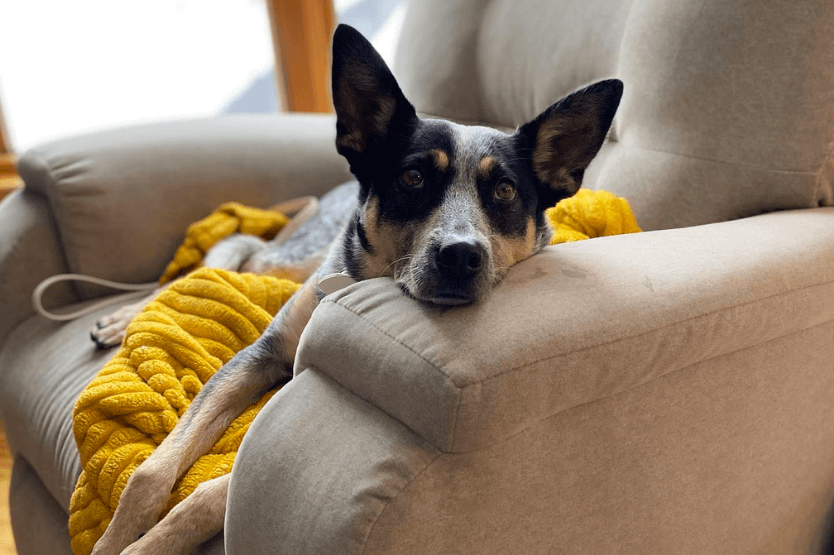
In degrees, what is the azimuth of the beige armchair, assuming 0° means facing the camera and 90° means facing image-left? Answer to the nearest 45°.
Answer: approximately 45°

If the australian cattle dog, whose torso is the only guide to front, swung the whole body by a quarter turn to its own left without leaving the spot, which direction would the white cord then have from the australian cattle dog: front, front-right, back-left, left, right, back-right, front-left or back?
back-left

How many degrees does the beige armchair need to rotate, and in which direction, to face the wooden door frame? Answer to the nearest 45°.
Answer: approximately 135° to its right
